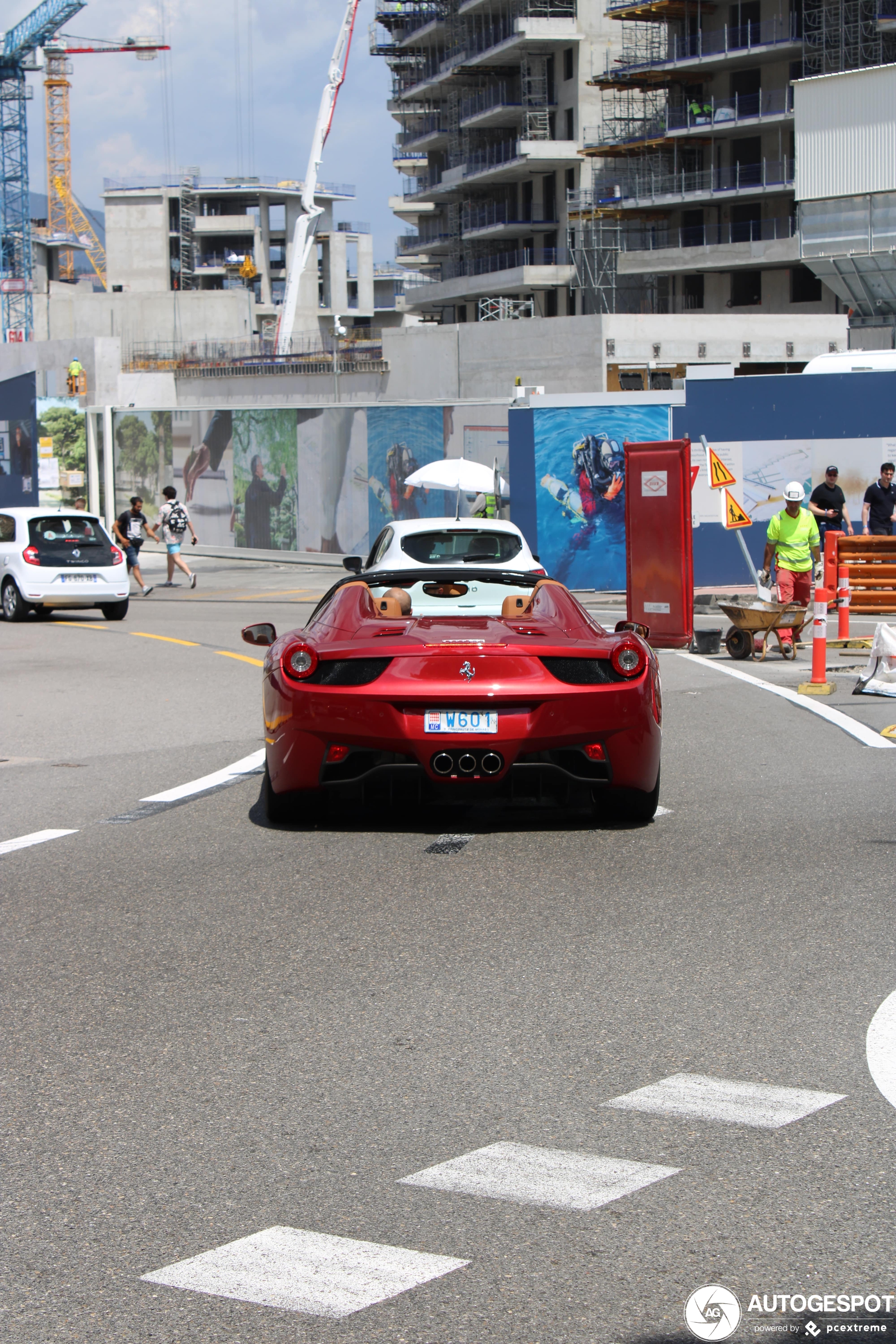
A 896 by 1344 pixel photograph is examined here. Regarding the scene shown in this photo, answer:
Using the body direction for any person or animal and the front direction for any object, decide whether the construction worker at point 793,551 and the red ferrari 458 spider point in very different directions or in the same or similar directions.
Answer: very different directions

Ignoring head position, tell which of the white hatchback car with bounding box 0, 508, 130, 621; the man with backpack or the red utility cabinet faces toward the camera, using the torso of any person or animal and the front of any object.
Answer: the red utility cabinet

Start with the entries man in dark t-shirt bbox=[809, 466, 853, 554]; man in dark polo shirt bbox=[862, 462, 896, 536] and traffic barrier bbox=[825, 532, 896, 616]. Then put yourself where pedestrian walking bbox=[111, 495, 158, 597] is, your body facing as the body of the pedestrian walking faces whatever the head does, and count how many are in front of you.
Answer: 3

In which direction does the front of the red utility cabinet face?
toward the camera

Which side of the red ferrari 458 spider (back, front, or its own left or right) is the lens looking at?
back

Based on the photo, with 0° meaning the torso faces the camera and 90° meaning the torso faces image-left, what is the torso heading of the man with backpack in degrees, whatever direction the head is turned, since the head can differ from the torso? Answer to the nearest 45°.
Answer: approximately 135°

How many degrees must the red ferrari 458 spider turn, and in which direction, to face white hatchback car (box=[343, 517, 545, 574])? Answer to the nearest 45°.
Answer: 0° — it already faces it

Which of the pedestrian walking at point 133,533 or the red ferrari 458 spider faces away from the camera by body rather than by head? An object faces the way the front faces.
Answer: the red ferrari 458 spider

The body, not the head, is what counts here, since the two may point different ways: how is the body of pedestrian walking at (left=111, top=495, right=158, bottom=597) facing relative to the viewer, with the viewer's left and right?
facing the viewer and to the right of the viewer

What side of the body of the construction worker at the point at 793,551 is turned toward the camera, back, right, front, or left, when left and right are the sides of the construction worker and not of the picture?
front

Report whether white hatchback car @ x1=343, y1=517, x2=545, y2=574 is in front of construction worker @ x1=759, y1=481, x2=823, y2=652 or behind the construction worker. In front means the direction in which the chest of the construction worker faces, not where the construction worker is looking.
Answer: in front

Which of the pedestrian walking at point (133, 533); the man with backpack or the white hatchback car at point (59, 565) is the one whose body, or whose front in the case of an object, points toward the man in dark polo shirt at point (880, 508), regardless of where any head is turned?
the pedestrian walking
